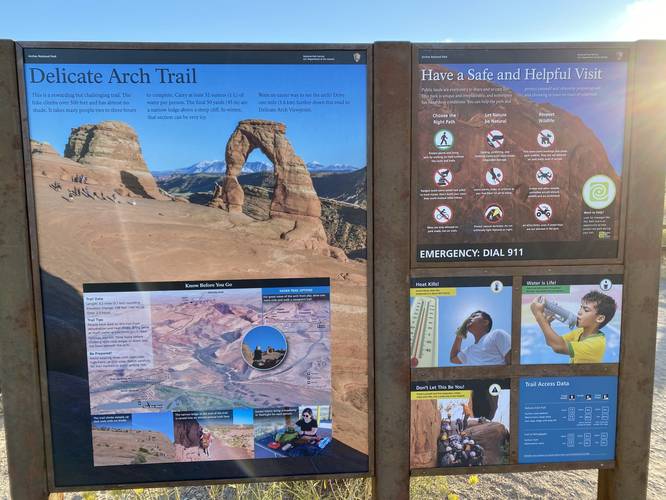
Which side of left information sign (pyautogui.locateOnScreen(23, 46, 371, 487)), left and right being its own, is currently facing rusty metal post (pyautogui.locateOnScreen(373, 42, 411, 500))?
left

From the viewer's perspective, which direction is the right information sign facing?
toward the camera

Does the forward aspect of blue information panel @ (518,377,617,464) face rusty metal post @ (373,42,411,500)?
no

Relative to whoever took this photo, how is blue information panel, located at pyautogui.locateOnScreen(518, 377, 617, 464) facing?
facing the viewer

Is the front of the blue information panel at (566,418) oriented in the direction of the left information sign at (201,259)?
no

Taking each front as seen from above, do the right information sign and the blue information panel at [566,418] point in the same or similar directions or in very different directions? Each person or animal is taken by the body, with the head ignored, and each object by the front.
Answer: same or similar directions

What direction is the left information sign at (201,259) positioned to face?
toward the camera

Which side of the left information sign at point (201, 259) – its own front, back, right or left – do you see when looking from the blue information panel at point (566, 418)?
left

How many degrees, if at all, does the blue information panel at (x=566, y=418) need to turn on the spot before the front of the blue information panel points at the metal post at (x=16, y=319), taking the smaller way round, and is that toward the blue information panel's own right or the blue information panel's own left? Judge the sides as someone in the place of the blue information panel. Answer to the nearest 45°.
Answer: approximately 45° to the blue information panel's own right

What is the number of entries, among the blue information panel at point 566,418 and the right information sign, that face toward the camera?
2

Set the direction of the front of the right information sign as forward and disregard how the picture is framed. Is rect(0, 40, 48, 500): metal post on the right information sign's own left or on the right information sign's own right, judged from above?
on the right information sign's own right

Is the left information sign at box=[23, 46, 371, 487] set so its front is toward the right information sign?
no

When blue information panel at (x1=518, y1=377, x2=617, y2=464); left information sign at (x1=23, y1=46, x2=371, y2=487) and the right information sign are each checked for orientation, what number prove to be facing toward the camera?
3
